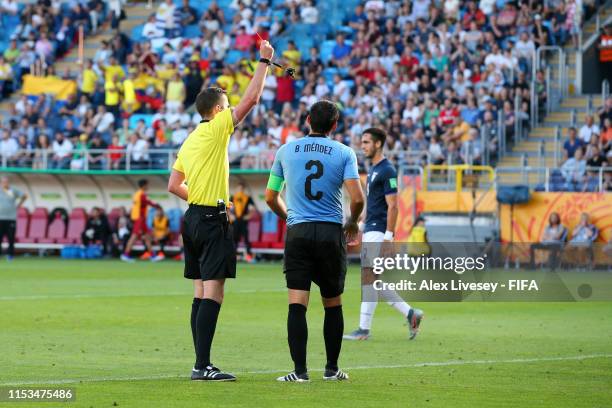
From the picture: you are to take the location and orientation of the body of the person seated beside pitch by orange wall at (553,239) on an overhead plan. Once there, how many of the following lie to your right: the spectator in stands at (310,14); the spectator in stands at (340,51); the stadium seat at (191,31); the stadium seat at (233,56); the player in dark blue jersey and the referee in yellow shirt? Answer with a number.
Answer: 4

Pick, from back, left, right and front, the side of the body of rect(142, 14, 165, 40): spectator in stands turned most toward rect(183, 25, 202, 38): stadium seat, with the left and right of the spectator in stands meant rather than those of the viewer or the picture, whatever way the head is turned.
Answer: left

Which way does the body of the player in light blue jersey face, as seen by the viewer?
away from the camera

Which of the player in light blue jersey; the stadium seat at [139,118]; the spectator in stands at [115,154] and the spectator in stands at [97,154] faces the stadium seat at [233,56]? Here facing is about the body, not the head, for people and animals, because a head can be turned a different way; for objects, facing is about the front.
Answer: the player in light blue jersey

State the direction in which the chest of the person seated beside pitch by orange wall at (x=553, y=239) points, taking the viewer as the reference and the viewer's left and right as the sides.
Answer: facing the viewer and to the left of the viewer

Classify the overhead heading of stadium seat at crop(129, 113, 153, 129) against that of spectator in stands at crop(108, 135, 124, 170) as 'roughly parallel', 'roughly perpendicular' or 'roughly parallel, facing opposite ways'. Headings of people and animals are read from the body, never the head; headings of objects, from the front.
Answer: roughly parallel

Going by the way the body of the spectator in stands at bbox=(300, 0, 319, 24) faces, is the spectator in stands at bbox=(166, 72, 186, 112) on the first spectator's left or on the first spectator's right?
on the first spectator's right

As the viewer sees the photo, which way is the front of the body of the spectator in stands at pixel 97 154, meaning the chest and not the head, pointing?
toward the camera

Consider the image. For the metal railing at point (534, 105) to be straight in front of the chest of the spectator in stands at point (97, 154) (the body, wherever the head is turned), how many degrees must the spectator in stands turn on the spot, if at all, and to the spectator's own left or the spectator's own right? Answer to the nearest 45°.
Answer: approximately 45° to the spectator's own left

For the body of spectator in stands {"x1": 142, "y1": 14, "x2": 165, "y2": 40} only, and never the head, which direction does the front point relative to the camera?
toward the camera

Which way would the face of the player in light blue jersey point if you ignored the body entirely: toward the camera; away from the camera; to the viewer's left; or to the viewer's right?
away from the camera
